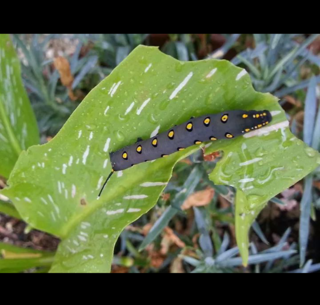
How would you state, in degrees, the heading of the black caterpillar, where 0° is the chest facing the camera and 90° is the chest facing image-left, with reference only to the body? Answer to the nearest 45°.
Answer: approximately 270°
